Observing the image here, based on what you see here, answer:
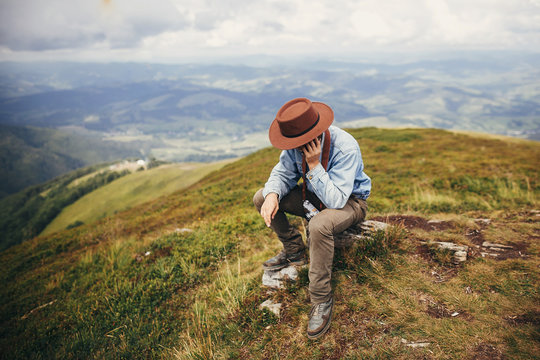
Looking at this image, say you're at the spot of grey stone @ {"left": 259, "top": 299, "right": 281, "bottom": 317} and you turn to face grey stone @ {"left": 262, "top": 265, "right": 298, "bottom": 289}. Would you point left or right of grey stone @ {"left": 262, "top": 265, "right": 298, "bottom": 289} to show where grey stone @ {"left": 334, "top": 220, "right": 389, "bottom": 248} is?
right

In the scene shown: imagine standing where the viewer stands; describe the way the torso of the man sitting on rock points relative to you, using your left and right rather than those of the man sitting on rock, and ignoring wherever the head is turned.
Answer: facing the viewer and to the left of the viewer

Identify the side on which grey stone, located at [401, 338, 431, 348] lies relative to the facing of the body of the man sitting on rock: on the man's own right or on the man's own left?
on the man's own left

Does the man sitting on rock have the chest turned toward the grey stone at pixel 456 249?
no

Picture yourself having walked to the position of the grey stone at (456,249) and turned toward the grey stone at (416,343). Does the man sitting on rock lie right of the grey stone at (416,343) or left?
right

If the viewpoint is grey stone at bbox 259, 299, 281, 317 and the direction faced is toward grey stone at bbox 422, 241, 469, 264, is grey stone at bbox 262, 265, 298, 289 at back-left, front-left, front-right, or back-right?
front-left

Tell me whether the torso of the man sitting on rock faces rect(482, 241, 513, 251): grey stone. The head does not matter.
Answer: no

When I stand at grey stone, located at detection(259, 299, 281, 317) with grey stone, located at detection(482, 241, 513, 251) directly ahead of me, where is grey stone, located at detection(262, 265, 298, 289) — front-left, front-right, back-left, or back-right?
front-left
